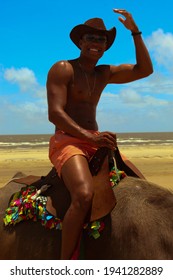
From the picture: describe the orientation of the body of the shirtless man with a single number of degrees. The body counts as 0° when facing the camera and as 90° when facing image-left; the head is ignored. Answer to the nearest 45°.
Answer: approximately 315°
